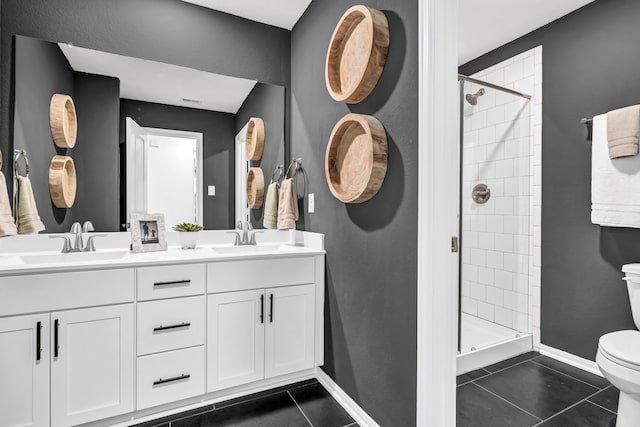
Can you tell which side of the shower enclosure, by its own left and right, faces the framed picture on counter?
right

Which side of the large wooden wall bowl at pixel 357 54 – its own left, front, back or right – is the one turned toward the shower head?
back

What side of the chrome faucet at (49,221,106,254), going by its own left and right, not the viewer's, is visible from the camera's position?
front

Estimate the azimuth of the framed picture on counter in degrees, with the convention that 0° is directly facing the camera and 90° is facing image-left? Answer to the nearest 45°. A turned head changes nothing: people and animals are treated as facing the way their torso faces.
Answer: approximately 0°

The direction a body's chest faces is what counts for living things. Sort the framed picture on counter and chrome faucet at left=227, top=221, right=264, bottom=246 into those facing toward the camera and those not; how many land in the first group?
2

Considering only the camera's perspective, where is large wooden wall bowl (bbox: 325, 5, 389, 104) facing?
facing the viewer and to the left of the viewer

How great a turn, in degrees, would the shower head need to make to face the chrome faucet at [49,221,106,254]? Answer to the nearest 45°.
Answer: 0° — it already faces it

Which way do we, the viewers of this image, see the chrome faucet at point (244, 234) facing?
facing the viewer

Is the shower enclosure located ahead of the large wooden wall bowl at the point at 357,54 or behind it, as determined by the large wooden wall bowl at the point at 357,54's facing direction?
behind
